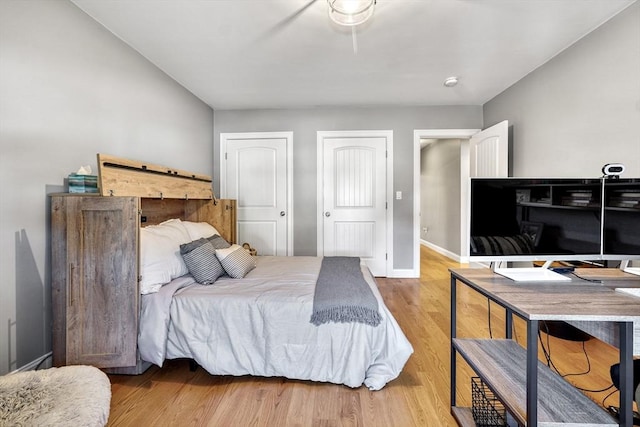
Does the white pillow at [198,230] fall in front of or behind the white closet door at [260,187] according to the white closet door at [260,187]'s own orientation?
in front

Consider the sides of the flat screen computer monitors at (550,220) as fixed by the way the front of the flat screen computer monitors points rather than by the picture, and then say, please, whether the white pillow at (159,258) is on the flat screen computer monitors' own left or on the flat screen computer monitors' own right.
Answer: on the flat screen computer monitors' own right

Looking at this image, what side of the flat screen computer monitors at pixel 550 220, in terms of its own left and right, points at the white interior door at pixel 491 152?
back

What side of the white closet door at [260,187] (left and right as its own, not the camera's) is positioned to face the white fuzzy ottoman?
front

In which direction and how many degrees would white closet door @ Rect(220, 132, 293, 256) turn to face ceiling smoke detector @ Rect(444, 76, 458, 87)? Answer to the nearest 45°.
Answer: approximately 45° to its left

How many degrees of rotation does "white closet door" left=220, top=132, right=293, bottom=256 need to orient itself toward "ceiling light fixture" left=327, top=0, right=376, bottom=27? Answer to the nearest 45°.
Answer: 0° — it already faces it

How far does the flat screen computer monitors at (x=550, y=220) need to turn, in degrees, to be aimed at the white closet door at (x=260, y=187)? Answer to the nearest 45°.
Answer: approximately 90° to its right

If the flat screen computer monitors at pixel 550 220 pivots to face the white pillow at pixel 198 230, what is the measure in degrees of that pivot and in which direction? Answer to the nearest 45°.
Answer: approximately 90° to its right

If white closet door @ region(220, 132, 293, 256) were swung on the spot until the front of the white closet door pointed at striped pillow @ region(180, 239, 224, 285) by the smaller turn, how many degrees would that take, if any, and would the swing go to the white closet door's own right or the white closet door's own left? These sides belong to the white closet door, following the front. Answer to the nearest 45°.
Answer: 0° — it already faces it

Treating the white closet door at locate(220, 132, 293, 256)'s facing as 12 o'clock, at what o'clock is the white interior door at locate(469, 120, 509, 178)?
The white interior door is roughly at 10 o'clock from the white closet door.

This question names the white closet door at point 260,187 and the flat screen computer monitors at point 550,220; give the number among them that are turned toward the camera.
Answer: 2

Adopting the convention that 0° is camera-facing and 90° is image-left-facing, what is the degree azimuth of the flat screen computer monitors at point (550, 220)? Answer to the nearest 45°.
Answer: approximately 0°

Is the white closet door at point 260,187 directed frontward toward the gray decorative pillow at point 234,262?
yes

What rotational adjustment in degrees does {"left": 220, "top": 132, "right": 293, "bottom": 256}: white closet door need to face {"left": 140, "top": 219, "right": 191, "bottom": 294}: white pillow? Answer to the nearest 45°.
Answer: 0° — it already faces it
